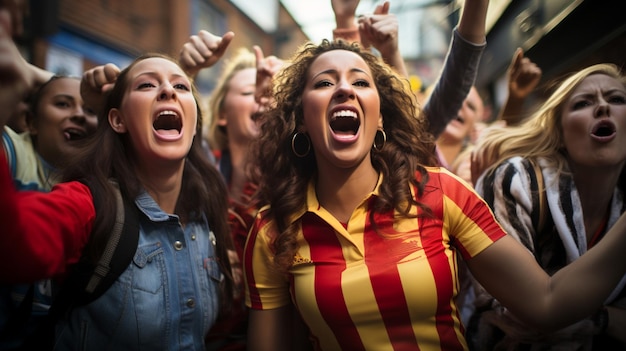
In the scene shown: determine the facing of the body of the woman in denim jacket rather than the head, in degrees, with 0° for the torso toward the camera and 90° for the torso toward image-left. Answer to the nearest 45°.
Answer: approximately 315°

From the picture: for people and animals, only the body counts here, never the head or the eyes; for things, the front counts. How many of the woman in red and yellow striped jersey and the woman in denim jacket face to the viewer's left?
0

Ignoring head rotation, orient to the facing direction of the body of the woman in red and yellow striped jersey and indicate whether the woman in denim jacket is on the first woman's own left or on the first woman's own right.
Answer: on the first woman's own right

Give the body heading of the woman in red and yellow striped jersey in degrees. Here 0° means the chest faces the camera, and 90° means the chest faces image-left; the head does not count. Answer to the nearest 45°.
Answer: approximately 0°

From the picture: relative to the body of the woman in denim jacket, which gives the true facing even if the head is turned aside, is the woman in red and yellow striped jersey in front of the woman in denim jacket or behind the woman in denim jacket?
in front
